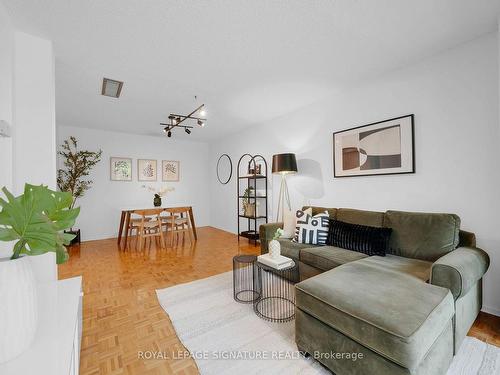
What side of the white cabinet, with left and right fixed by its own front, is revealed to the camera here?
right

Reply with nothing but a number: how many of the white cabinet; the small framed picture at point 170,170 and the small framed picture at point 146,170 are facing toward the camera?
2

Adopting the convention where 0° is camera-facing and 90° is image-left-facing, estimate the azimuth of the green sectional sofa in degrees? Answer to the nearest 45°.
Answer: approximately 45°

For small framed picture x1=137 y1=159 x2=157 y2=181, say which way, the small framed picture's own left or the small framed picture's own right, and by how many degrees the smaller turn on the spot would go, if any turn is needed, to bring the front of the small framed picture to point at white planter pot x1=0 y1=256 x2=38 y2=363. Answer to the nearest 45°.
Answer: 0° — it already faces it

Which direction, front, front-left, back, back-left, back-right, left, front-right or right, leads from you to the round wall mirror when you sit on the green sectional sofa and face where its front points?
right

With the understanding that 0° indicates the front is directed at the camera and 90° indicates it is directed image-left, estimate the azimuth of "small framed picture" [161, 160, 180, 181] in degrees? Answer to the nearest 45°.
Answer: approximately 0°

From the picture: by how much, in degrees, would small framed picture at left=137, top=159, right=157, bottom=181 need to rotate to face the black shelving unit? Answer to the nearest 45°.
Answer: approximately 45° to its left

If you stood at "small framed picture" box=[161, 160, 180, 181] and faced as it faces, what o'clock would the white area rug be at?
The white area rug is roughly at 12 o'clock from the small framed picture.

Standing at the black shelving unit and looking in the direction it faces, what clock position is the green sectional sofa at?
The green sectional sofa is roughly at 10 o'clock from the black shelving unit.

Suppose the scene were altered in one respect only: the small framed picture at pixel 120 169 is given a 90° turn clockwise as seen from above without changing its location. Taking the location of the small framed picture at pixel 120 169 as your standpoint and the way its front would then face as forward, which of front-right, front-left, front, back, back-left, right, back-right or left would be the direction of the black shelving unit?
back-left

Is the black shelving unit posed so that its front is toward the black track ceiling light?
yes

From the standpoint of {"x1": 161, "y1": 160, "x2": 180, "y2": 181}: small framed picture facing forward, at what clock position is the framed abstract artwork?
The framed abstract artwork is roughly at 11 o'clock from the small framed picture.

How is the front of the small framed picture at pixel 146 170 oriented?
toward the camera

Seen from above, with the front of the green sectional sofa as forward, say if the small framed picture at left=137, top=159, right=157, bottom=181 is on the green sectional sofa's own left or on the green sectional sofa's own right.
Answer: on the green sectional sofa's own right

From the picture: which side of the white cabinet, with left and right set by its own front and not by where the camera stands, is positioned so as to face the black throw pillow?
front

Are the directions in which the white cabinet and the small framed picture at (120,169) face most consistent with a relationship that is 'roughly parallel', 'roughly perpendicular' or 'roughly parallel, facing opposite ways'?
roughly perpendicular

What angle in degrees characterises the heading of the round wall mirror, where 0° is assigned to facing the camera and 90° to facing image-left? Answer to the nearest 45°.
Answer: approximately 45°

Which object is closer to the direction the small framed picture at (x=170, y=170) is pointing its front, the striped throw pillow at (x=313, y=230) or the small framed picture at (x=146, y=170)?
the striped throw pillow

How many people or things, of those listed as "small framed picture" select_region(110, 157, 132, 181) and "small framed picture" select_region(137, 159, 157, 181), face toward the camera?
2

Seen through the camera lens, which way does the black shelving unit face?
facing the viewer and to the left of the viewer

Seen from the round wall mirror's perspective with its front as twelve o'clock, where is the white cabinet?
The white cabinet is roughly at 11 o'clock from the round wall mirror.
